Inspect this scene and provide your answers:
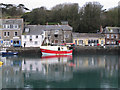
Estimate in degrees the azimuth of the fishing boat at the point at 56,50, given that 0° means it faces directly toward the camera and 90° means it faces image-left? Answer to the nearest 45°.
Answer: approximately 90°

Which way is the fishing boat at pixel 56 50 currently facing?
to the viewer's left
